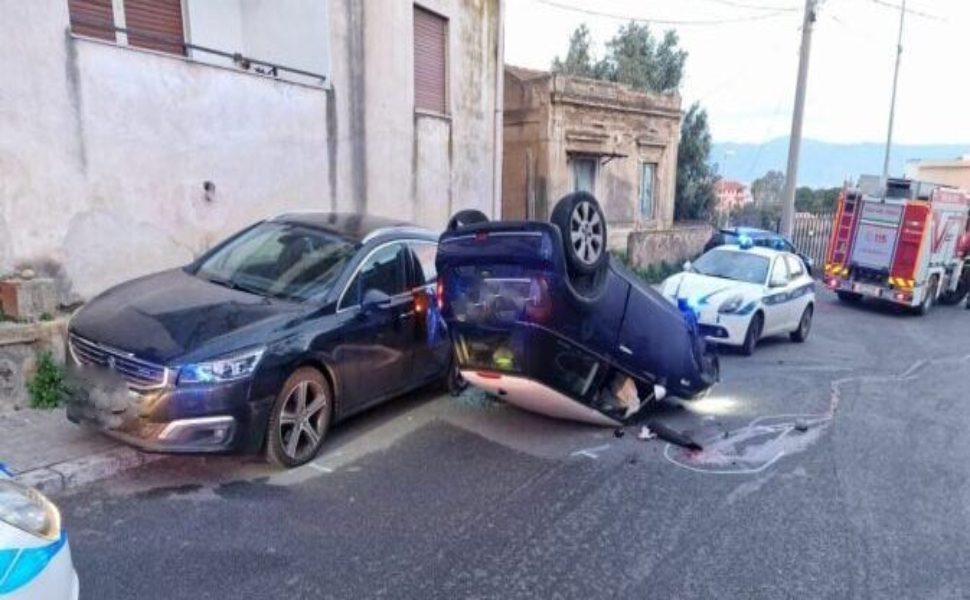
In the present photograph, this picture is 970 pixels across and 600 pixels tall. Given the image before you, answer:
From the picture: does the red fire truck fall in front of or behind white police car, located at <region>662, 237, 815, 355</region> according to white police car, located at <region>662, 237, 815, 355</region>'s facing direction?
behind

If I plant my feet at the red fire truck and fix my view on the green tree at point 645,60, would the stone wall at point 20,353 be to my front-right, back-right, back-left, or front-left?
back-left

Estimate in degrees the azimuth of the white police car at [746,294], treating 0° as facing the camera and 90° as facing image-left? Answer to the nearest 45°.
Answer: approximately 45°

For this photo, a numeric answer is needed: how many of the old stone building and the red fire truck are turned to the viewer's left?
0

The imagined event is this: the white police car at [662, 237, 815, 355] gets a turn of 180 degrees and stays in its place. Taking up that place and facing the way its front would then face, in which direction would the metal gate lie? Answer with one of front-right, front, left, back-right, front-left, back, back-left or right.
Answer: front-left

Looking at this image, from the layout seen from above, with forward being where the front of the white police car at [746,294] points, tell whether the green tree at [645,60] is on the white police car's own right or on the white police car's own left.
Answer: on the white police car's own right

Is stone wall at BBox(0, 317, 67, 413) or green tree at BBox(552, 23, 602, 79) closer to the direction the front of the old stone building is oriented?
the stone wall

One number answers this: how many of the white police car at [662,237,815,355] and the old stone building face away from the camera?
0

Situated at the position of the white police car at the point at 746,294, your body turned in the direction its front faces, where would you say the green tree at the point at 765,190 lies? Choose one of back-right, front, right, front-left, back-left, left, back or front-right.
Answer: back-right

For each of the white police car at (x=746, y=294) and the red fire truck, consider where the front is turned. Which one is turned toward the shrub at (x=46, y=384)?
the white police car

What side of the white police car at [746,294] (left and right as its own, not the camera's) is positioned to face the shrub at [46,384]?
front

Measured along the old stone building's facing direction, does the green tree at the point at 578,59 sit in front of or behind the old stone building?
behind
